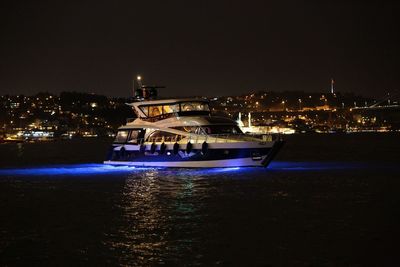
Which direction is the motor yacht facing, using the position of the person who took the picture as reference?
facing the viewer and to the right of the viewer
